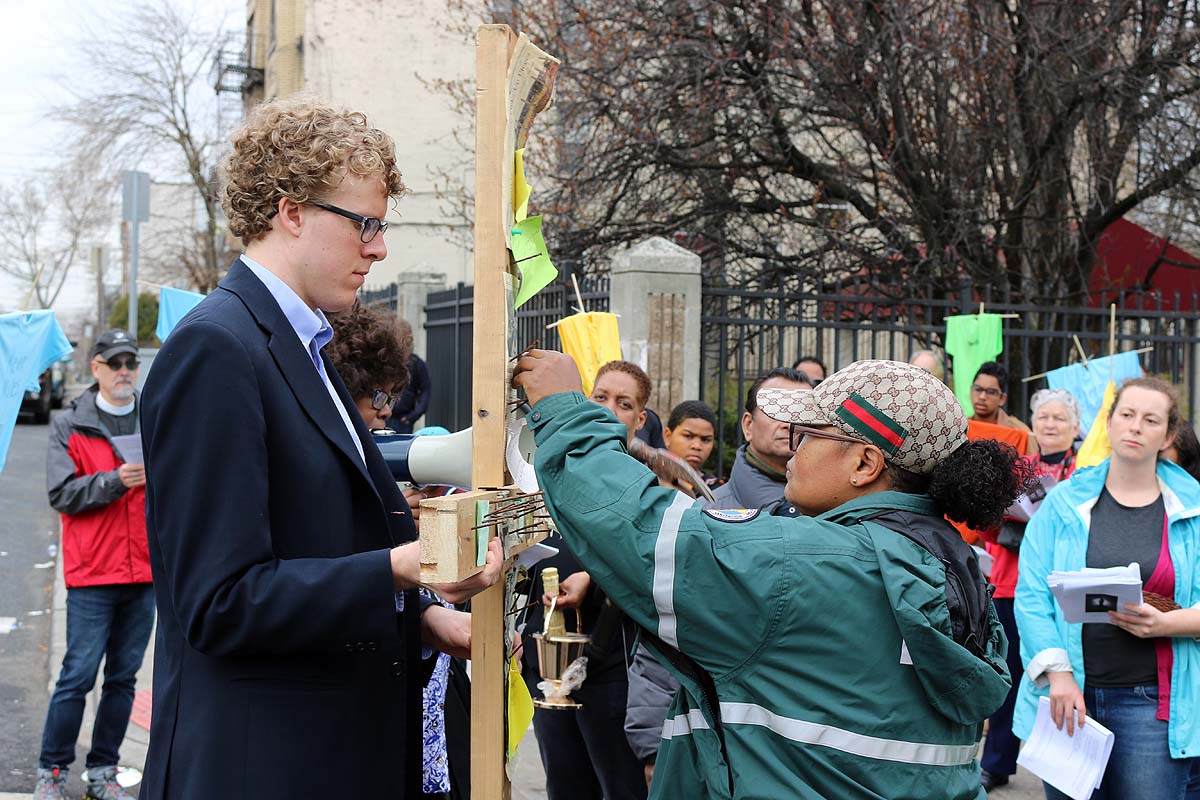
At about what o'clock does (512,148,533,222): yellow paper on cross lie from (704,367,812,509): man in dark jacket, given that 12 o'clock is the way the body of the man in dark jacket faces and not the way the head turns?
The yellow paper on cross is roughly at 2 o'clock from the man in dark jacket.

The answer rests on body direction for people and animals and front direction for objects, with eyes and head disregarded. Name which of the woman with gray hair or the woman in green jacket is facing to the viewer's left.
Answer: the woman in green jacket

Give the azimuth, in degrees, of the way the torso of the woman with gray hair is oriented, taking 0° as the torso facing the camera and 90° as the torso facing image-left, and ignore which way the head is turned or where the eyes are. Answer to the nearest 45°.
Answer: approximately 0°

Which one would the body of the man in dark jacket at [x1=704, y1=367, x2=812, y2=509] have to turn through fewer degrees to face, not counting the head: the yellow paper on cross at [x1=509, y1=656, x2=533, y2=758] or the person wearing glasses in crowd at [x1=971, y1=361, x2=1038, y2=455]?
the yellow paper on cross

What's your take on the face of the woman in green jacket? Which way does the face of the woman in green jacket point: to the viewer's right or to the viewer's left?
to the viewer's left

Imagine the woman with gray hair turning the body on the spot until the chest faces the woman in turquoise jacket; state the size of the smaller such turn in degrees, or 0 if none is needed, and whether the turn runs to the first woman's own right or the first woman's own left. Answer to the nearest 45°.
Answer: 0° — they already face them

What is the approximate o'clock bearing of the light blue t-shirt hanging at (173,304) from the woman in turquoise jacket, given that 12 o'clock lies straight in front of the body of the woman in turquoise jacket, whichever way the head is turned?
The light blue t-shirt hanging is roughly at 3 o'clock from the woman in turquoise jacket.

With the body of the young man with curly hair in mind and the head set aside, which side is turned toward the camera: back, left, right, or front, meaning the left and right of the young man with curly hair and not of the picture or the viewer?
right

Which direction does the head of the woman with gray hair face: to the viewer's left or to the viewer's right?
to the viewer's left

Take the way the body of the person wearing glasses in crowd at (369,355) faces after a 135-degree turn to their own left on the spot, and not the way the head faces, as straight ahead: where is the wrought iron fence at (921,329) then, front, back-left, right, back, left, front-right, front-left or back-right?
front-right
